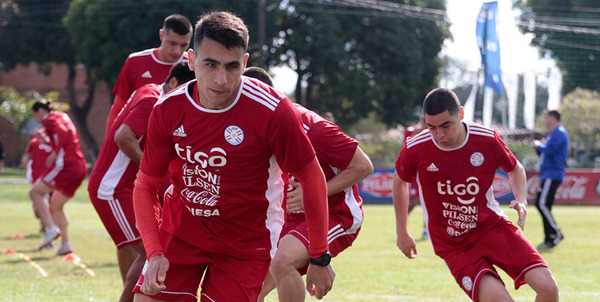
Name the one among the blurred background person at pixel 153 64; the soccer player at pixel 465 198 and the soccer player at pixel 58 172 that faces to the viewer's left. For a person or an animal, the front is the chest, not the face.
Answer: the soccer player at pixel 58 172

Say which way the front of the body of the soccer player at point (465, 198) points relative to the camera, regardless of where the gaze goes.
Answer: toward the camera

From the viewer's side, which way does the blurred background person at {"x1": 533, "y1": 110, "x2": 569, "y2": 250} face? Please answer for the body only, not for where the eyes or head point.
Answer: to the viewer's left

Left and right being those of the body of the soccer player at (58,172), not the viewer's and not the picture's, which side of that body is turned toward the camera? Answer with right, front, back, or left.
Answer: left

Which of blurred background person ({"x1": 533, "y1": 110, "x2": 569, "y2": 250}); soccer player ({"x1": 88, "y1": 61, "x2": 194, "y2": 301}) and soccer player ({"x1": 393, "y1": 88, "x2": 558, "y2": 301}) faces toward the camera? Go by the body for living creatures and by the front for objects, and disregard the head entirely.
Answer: soccer player ({"x1": 393, "y1": 88, "x2": 558, "y2": 301})

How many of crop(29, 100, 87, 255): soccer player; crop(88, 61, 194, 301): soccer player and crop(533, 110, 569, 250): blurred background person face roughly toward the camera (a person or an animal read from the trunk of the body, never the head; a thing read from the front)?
0

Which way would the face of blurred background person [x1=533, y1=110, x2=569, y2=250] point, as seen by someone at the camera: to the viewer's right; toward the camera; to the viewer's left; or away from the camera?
to the viewer's left

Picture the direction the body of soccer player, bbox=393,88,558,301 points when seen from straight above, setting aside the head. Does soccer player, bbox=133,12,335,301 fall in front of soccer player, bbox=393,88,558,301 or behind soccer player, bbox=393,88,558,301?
in front

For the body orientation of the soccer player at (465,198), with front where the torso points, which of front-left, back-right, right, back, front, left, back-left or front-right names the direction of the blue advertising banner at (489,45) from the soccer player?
back

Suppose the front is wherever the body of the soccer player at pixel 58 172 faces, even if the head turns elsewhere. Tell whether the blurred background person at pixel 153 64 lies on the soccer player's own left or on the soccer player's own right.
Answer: on the soccer player's own left

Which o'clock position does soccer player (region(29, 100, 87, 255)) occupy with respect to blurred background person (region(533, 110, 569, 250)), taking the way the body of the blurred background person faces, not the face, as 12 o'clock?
The soccer player is roughly at 11 o'clock from the blurred background person.

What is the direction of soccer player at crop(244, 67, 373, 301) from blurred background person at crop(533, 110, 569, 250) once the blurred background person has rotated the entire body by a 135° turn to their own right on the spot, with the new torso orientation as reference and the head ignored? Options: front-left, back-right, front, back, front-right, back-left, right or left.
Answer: back-right

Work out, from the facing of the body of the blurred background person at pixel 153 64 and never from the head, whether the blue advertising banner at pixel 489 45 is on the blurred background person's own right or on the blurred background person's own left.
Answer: on the blurred background person's own left
